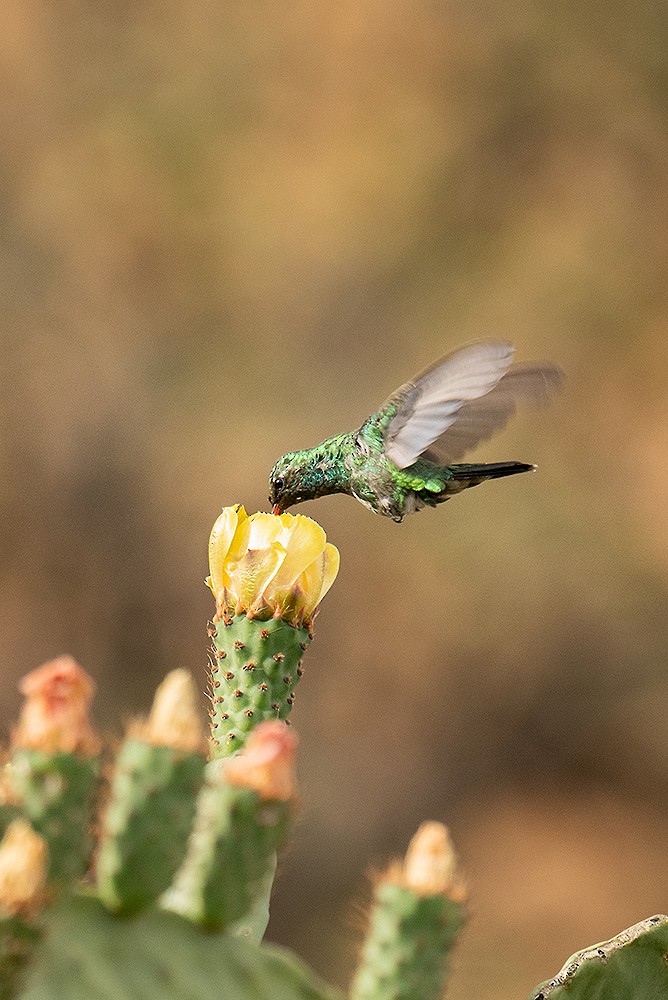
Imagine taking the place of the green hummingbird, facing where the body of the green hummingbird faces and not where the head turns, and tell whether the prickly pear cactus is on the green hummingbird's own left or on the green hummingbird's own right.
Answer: on the green hummingbird's own left

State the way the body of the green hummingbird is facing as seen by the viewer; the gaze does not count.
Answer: to the viewer's left
